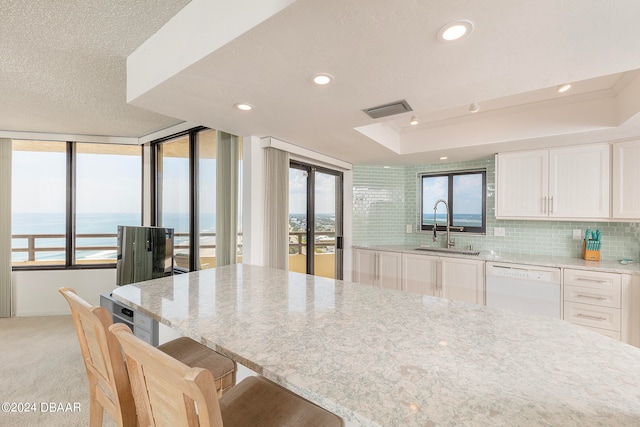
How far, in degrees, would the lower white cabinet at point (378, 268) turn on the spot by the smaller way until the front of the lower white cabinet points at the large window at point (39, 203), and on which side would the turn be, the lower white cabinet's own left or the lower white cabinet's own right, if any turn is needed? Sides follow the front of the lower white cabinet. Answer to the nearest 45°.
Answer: approximately 45° to the lower white cabinet's own right

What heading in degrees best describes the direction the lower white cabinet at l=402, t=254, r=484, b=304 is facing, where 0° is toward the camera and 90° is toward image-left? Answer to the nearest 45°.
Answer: approximately 45°

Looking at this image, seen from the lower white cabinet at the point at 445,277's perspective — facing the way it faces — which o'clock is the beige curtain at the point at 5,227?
The beige curtain is roughly at 1 o'clock from the lower white cabinet.

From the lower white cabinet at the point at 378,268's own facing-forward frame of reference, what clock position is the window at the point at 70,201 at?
The window is roughly at 1 o'clock from the lower white cabinet.

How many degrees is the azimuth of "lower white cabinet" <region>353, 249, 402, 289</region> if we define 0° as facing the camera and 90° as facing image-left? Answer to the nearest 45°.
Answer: approximately 45°

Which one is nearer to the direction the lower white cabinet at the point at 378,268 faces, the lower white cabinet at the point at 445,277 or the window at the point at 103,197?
the window

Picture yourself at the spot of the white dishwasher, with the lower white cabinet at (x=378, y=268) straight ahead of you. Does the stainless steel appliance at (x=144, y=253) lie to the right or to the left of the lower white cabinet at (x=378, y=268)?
left

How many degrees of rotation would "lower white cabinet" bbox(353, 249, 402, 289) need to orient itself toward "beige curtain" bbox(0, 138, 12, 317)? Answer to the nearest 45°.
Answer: approximately 45° to its right

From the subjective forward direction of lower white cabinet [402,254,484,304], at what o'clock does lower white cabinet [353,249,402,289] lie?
lower white cabinet [353,249,402,289] is roughly at 2 o'clock from lower white cabinet [402,254,484,304].

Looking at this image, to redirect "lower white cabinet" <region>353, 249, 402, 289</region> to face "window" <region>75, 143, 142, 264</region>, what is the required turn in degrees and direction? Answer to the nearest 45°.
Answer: approximately 45° to its right
